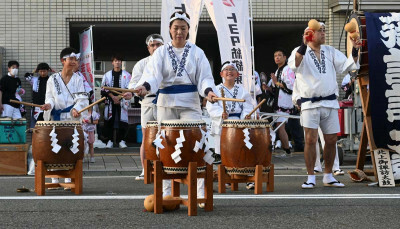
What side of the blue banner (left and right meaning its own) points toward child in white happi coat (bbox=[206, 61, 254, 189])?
right

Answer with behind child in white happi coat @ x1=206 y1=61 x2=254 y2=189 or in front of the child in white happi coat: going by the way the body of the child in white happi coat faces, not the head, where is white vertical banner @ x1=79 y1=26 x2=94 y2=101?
behind

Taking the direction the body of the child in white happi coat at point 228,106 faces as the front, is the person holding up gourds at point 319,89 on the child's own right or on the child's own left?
on the child's own left

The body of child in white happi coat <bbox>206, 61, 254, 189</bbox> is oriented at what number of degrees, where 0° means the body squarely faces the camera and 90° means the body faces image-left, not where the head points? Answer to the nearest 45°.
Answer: approximately 0°

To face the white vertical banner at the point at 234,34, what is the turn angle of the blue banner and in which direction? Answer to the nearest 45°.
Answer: approximately 135° to its right

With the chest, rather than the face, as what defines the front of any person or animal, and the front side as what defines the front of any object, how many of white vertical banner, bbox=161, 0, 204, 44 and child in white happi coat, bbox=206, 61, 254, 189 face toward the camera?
2

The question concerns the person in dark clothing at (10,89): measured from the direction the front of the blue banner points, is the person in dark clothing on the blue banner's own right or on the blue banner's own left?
on the blue banner's own right

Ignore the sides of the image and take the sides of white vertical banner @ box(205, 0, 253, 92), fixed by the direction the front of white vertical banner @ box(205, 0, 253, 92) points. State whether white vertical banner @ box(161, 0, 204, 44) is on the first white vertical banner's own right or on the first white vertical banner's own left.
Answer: on the first white vertical banner's own right

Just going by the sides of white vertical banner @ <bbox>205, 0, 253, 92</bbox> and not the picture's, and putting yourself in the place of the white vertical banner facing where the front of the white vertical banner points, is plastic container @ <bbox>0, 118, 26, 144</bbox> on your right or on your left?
on your right

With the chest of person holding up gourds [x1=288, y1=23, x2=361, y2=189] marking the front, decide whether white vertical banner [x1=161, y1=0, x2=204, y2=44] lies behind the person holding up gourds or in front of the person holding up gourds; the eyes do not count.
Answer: behind
